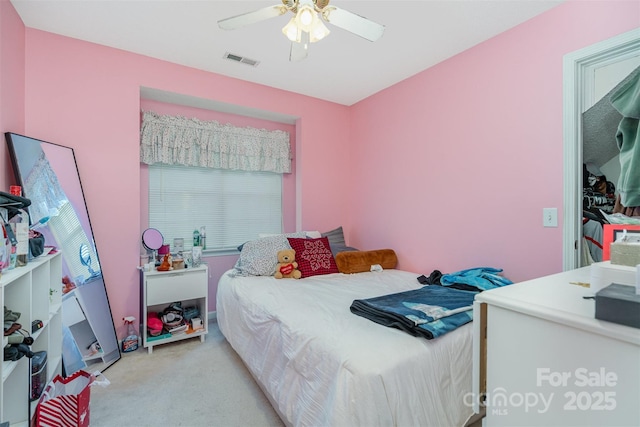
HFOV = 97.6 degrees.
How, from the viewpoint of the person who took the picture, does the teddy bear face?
facing the viewer

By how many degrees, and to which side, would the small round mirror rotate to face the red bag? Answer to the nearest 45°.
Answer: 0° — it already faces it

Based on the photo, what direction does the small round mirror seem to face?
toward the camera

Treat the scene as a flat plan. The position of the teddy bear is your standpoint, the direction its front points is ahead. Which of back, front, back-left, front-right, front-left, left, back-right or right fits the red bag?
front-right

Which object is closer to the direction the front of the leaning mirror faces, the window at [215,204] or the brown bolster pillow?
the brown bolster pillow

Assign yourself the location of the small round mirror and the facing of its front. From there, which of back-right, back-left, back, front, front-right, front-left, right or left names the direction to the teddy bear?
front-left

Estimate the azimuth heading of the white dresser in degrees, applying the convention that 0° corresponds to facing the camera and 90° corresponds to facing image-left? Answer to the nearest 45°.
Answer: approximately 135°

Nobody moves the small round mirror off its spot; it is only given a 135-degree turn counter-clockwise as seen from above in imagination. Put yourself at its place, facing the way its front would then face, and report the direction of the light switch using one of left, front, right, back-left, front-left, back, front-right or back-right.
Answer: right

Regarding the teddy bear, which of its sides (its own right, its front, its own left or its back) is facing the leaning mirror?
right

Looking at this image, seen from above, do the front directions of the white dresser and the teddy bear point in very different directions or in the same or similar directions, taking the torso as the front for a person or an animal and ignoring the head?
very different directions

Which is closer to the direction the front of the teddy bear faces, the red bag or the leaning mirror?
the red bag

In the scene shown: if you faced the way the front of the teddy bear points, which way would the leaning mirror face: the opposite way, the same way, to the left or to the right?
to the left

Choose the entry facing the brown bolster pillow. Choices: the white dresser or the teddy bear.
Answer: the white dresser

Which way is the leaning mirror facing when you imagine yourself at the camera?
facing the viewer and to the right of the viewer

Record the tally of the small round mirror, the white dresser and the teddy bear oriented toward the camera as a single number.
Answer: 2
